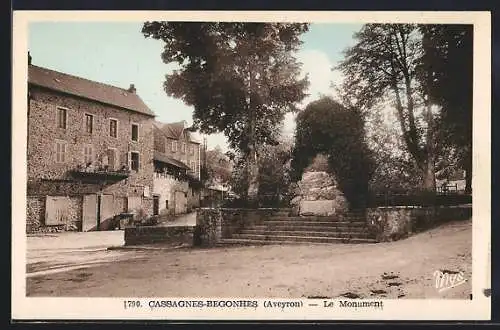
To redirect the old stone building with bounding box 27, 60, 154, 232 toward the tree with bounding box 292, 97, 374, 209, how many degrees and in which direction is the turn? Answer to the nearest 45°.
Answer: approximately 45° to its left

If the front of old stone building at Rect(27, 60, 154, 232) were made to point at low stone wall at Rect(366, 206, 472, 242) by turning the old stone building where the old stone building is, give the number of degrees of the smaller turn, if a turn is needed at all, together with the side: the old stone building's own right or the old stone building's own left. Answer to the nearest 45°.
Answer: approximately 45° to the old stone building's own left

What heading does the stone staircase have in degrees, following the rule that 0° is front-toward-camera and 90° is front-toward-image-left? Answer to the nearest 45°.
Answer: approximately 0°

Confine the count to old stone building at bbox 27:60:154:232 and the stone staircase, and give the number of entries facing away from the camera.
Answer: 0

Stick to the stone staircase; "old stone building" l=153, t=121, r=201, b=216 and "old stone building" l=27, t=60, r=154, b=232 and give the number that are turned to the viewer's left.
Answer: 0
